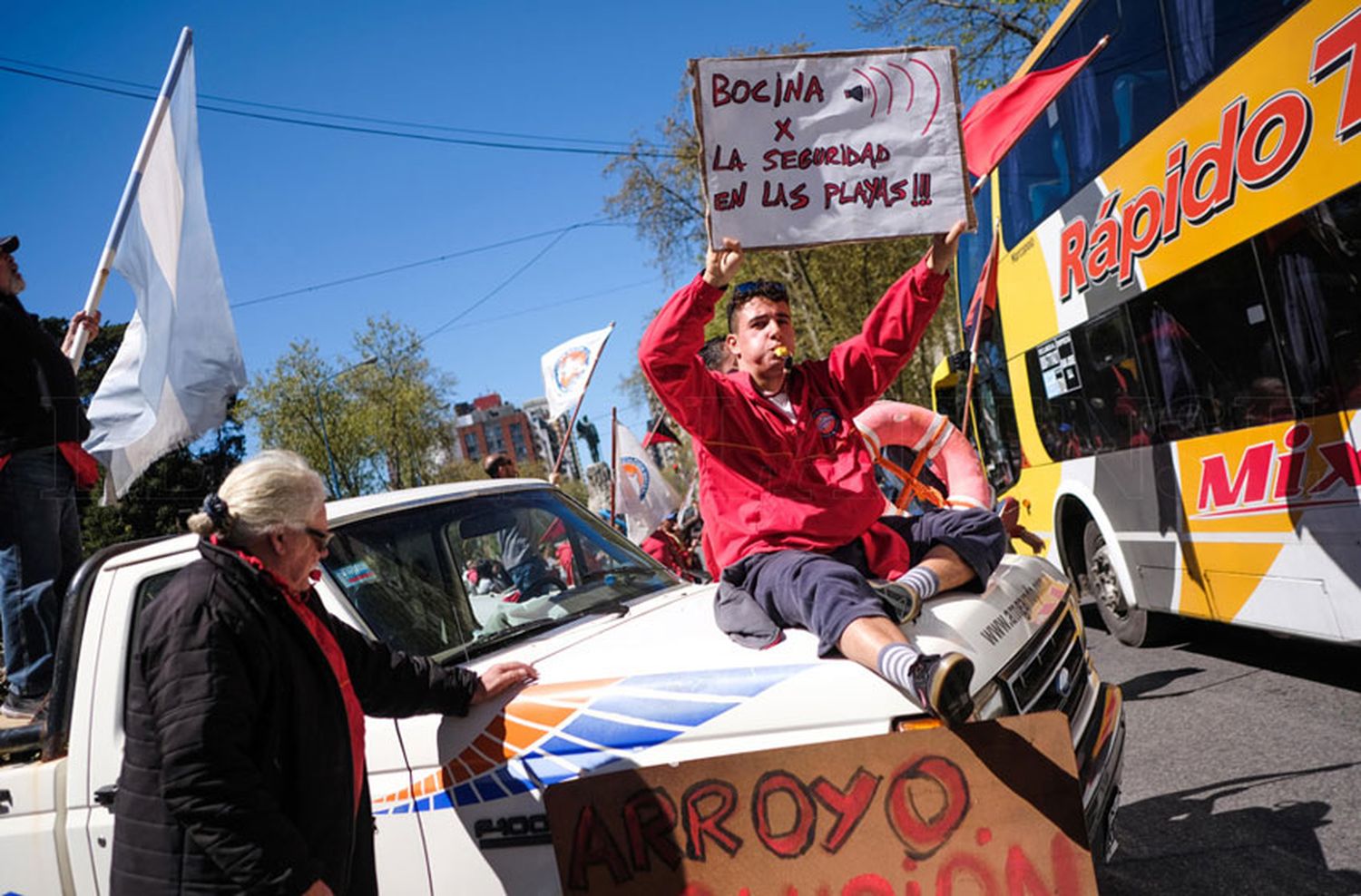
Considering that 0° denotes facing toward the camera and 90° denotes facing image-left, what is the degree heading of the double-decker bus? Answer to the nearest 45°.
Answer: approximately 135°

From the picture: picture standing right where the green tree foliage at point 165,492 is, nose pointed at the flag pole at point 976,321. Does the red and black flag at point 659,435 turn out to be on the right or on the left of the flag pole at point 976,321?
left

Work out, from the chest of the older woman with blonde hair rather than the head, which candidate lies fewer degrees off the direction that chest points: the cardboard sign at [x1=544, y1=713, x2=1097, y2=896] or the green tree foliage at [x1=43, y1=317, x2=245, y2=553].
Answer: the cardboard sign

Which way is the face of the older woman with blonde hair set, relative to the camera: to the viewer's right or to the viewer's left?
to the viewer's right

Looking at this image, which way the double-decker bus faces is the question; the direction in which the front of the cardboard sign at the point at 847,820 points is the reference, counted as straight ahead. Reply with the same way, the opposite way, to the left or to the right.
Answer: the opposite way

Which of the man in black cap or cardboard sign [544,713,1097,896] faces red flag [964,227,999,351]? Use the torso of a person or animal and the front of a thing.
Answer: the man in black cap

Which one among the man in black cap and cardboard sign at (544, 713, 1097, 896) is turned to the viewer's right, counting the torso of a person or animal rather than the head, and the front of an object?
the man in black cap

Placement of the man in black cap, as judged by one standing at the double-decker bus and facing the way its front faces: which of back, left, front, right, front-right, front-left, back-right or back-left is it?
left

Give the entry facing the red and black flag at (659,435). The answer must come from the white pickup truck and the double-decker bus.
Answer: the double-decker bus

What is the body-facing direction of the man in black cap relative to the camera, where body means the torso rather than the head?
to the viewer's right

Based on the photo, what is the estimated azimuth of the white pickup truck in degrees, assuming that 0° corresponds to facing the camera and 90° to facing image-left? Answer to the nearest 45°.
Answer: approximately 315°

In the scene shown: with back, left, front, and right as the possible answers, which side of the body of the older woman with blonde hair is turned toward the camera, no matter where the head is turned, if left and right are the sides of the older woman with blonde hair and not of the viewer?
right
